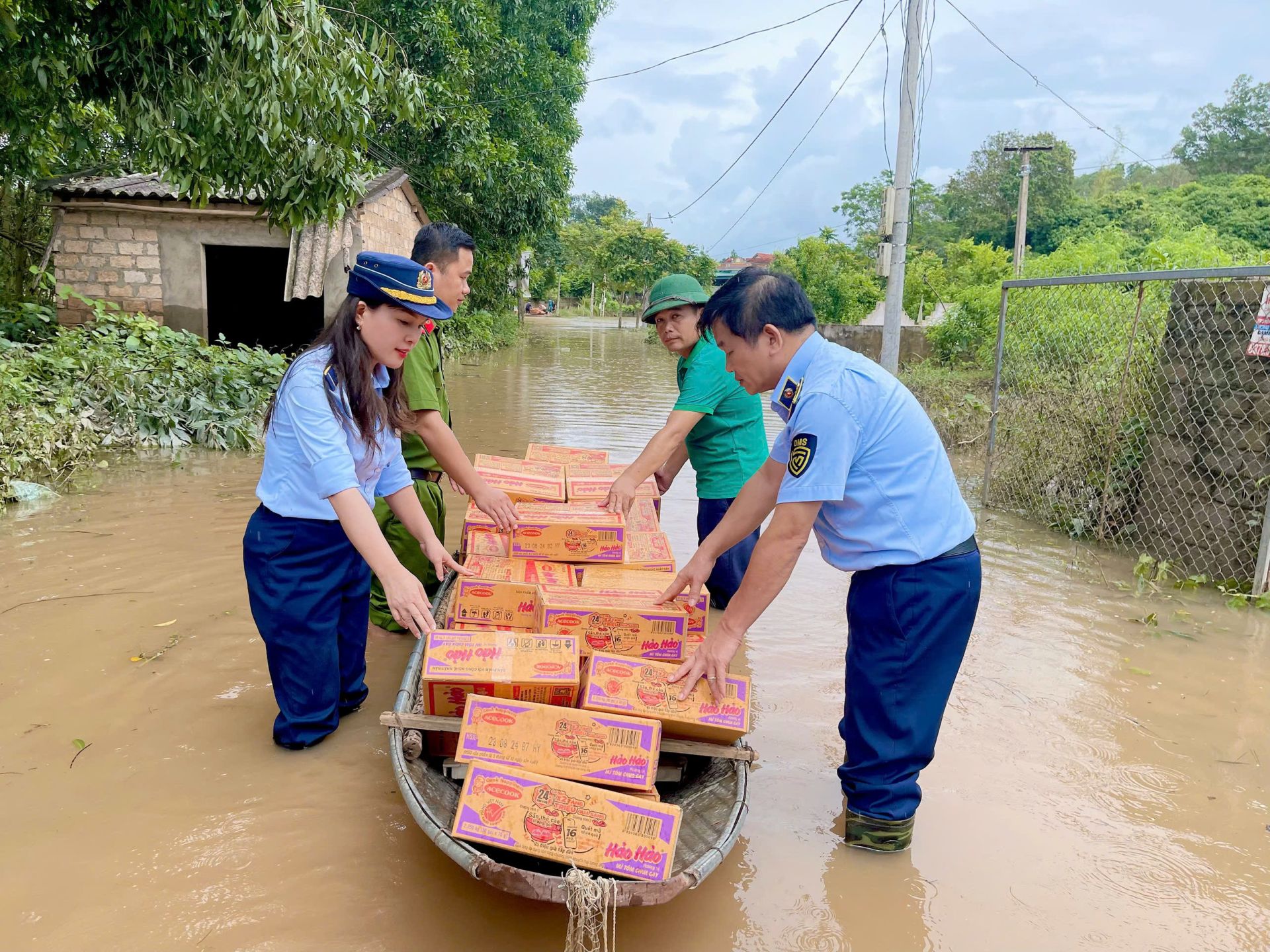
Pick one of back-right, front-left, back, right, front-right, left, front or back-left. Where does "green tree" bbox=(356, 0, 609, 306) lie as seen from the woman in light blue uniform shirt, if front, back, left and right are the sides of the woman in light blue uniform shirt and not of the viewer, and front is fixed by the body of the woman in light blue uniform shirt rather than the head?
back-left

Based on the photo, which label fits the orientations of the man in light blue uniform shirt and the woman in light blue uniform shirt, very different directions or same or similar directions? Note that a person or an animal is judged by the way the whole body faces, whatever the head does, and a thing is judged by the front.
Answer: very different directions

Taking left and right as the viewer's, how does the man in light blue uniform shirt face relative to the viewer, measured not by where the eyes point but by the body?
facing to the left of the viewer

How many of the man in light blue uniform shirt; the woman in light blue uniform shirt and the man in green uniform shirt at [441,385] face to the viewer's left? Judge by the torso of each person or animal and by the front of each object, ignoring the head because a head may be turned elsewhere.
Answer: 1

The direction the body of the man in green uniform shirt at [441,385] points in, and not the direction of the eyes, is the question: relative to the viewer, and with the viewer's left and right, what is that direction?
facing to the right of the viewer

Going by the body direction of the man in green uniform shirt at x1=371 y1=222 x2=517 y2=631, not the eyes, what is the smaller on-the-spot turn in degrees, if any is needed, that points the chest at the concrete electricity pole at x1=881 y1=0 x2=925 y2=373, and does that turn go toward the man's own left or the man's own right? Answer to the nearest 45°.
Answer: approximately 45° to the man's own left

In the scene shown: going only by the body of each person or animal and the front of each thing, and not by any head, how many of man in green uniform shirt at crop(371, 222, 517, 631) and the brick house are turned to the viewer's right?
1

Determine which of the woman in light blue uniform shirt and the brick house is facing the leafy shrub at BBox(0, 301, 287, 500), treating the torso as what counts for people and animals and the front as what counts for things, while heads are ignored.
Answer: the brick house

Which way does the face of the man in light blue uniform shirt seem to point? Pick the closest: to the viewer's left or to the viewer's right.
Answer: to the viewer's left

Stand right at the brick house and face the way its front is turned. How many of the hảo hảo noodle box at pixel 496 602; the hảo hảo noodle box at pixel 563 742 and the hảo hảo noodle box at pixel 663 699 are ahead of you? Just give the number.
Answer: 3

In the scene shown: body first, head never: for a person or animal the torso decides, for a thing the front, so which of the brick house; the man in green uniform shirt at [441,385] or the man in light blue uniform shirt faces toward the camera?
the brick house

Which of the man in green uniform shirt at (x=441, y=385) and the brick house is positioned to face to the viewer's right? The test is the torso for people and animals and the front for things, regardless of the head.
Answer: the man in green uniform shirt

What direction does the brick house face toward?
toward the camera

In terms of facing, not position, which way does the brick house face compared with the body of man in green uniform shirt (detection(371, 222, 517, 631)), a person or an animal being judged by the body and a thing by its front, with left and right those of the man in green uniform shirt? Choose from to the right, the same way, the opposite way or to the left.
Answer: to the right

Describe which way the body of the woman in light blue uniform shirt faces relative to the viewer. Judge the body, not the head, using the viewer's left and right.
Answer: facing the viewer and to the right of the viewer
